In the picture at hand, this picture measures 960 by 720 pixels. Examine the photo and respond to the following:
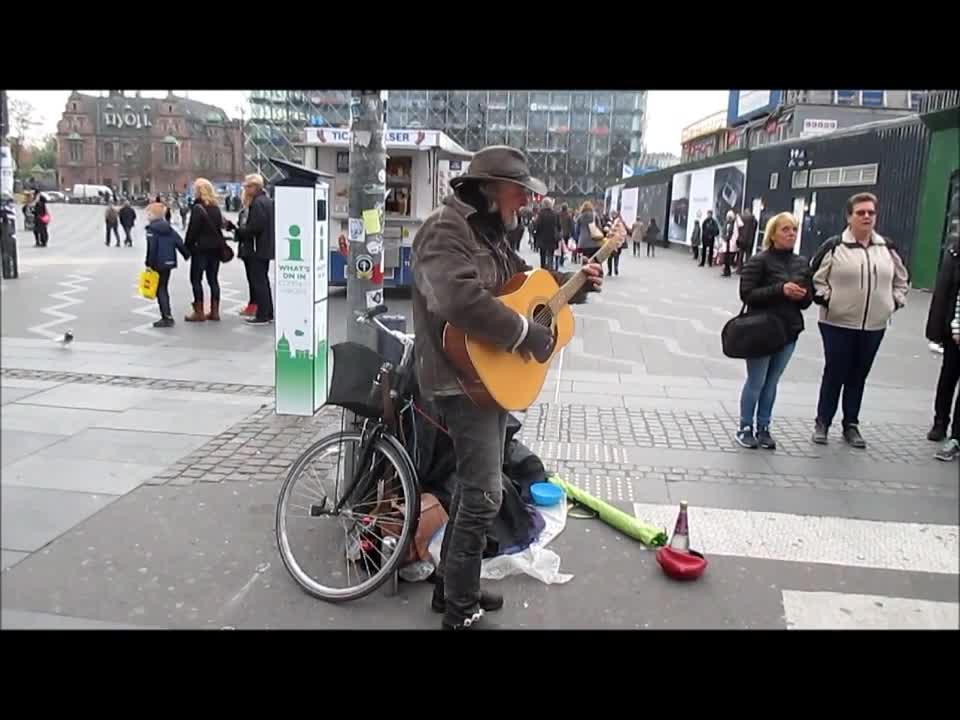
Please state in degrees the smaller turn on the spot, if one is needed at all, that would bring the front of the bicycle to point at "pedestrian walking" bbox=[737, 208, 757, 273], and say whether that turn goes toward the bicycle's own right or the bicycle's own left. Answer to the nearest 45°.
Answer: approximately 180°

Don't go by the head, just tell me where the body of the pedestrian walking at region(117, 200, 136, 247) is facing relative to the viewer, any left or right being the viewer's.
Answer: facing away from the viewer

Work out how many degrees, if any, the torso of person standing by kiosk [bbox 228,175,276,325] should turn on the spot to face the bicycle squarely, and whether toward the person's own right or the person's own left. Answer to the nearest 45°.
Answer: approximately 90° to the person's own left

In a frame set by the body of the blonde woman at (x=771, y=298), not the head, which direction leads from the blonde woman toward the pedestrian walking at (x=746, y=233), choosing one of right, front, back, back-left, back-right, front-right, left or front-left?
back-left

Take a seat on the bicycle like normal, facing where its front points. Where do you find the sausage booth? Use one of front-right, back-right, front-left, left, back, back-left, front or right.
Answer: back-right

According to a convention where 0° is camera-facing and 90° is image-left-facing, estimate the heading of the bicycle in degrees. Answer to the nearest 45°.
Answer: approximately 45°

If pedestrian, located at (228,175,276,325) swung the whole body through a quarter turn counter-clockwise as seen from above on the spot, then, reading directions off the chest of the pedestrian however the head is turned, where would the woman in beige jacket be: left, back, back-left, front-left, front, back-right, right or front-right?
front-left

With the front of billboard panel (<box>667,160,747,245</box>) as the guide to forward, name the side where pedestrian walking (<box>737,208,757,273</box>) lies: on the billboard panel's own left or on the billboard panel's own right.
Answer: on the billboard panel's own left

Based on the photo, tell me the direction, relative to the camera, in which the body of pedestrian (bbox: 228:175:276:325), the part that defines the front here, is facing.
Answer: to the viewer's left

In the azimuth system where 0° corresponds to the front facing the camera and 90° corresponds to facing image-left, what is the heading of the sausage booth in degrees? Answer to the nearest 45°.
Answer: approximately 0°
